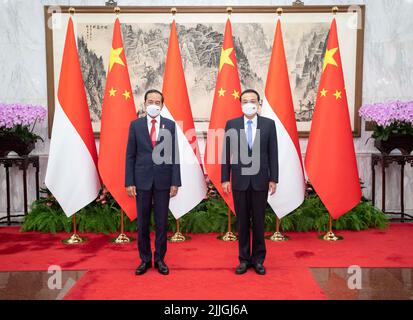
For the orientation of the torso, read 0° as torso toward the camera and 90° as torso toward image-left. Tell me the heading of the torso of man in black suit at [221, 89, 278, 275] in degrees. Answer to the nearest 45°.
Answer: approximately 0°

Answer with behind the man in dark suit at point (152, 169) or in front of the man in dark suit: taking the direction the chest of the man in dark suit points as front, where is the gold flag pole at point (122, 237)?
behind

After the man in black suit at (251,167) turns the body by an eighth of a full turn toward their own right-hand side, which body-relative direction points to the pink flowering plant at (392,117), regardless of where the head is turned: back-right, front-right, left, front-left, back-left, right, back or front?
back

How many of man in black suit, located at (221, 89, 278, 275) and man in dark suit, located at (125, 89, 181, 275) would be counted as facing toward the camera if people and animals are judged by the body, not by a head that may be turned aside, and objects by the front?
2

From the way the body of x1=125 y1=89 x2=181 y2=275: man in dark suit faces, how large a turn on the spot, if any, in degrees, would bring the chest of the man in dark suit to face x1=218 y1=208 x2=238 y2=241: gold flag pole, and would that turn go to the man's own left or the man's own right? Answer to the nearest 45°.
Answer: approximately 135° to the man's own left

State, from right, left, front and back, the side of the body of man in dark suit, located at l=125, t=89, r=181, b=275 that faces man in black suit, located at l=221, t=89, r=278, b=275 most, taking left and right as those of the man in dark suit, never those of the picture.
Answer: left

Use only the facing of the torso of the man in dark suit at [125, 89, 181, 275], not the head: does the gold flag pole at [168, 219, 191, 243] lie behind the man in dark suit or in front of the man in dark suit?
behind

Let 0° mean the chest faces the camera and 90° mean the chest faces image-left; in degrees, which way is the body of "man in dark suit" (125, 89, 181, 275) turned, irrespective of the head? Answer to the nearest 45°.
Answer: approximately 0°

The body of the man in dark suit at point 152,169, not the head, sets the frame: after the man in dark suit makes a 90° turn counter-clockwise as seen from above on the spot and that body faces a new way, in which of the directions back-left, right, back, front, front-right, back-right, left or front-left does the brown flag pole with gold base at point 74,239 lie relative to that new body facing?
back-left

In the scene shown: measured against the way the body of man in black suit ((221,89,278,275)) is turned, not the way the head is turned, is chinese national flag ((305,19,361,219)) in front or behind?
behind
